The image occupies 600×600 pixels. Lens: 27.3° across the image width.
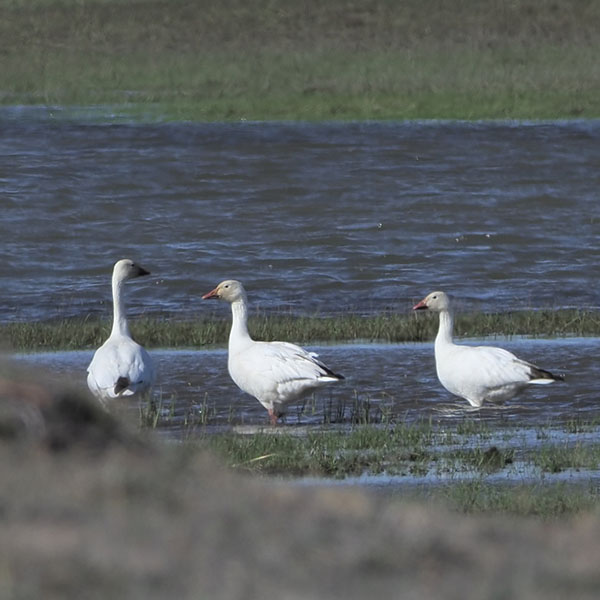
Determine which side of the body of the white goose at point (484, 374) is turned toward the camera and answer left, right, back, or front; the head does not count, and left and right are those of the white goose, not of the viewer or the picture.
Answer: left

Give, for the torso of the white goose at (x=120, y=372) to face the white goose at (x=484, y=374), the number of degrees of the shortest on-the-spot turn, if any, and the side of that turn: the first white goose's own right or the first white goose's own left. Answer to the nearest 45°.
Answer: approximately 90° to the first white goose's own right

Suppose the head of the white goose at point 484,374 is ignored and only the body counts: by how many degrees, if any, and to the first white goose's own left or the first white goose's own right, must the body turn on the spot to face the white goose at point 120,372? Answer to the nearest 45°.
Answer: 0° — it already faces it

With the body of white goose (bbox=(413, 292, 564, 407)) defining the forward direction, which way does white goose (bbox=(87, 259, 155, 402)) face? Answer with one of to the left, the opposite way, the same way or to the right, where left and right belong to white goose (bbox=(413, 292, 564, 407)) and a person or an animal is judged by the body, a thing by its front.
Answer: to the right

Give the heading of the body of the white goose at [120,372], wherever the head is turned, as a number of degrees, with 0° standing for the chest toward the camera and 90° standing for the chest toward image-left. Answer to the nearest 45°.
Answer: approximately 180°

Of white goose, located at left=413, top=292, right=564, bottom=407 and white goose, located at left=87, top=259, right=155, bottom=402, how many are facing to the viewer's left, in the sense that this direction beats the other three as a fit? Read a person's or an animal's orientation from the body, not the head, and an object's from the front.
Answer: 1
